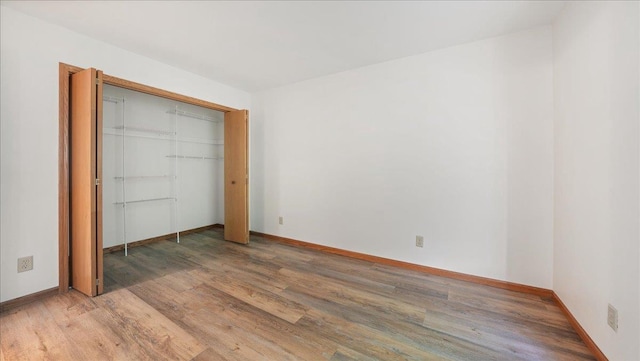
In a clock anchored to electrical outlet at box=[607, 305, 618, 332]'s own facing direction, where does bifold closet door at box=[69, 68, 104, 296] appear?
The bifold closet door is roughly at 12 o'clock from the electrical outlet.

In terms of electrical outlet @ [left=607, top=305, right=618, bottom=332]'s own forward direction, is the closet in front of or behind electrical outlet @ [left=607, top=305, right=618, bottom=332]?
in front

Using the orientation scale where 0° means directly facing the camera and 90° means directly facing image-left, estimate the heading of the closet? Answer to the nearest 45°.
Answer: approximately 315°

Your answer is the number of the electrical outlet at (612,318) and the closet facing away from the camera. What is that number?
0

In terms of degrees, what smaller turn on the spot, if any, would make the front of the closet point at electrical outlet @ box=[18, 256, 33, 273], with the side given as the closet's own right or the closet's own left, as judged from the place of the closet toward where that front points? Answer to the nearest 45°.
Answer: approximately 90° to the closet's own right

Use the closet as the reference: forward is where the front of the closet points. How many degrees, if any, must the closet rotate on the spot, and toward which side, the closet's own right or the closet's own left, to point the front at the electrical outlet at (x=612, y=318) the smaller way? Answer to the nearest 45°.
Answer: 0° — it already faces it

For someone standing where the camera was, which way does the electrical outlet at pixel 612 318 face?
facing the viewer and to the left of the viewer

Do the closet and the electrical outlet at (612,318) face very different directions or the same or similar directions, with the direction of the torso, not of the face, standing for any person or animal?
very different directions

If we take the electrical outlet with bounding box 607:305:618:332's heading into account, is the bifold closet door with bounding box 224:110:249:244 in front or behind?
in front

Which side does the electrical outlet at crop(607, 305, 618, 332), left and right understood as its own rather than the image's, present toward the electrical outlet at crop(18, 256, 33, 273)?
front
